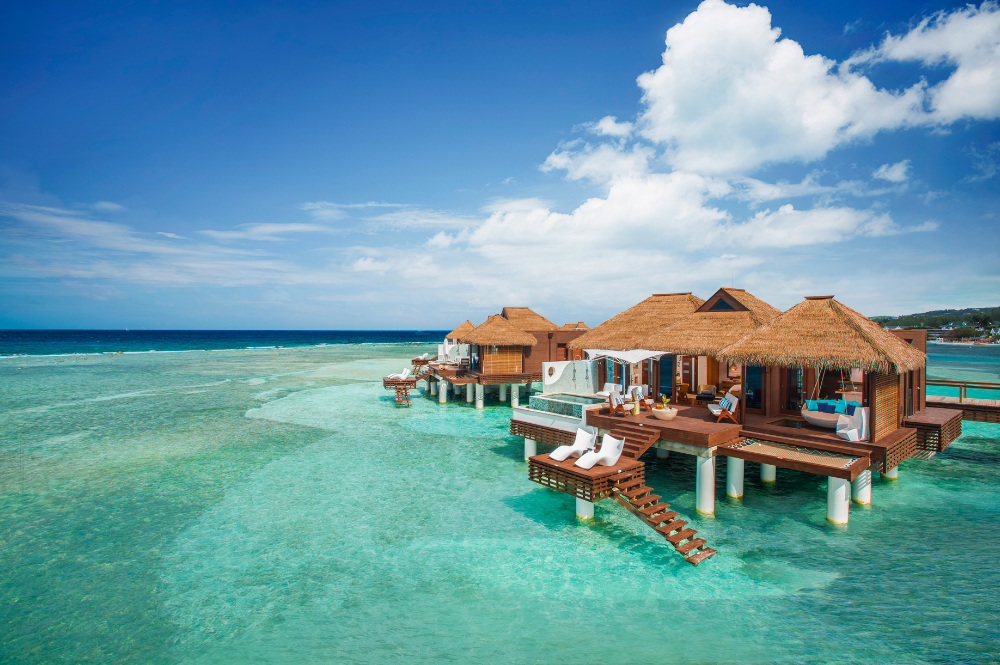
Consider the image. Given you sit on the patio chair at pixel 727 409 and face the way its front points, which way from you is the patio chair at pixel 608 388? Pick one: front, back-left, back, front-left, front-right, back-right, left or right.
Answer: right

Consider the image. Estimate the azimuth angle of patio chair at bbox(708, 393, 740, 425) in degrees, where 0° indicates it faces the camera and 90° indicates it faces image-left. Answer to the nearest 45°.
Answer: approximately 45°

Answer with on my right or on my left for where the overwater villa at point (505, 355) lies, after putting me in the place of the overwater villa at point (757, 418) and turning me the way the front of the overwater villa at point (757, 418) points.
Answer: on my right

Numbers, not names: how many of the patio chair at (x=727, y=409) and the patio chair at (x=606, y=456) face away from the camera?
0
